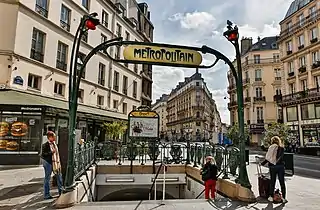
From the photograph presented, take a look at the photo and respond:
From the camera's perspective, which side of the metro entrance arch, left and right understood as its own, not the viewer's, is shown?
front

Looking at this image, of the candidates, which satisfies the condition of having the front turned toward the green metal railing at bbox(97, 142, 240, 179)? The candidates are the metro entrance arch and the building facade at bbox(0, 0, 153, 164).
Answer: the building facade

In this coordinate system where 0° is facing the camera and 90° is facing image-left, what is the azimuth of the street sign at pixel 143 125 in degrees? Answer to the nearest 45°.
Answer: approximately 0°

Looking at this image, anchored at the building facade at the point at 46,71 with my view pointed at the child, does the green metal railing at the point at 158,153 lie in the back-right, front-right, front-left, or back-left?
front-left

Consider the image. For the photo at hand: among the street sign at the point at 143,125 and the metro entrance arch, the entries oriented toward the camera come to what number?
2

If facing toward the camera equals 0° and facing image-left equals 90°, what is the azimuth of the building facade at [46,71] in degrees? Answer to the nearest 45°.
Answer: approximately 315°

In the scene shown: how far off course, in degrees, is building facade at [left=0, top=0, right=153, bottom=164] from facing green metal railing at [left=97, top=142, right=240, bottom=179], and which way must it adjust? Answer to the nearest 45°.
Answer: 0° — it already faces it

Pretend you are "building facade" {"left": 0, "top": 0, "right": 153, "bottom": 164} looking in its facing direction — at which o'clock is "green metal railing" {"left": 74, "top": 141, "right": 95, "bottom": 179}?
The green metal railing is roughly at 1 o'clock from the building facade.

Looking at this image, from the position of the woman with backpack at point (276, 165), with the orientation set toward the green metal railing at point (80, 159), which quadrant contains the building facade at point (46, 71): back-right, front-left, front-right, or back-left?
front-right

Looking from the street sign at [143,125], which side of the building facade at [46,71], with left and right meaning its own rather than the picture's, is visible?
front

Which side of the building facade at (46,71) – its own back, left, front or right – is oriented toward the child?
front

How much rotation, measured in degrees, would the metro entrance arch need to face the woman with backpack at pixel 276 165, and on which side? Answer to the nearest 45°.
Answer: approximately 90° to its left

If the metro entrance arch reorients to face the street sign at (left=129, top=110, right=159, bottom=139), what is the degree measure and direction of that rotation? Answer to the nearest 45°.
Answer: approximately 180°

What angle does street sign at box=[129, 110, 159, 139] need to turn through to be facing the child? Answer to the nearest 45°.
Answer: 0° — it already faces them
